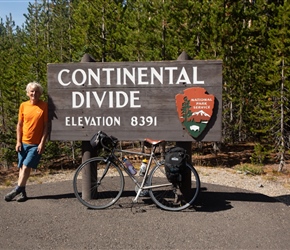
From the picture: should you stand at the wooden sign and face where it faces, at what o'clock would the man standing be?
The man standing is roughly at 3 o'clock from the wooden sign.

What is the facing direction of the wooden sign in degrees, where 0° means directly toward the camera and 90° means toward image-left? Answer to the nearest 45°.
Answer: approximately 0°
